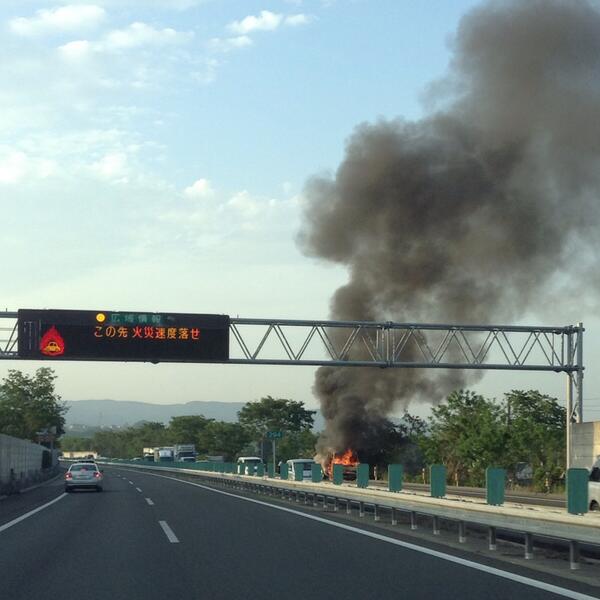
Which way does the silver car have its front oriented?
away from the camera

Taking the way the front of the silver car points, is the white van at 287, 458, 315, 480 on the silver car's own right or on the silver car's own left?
on the silver car's own right
